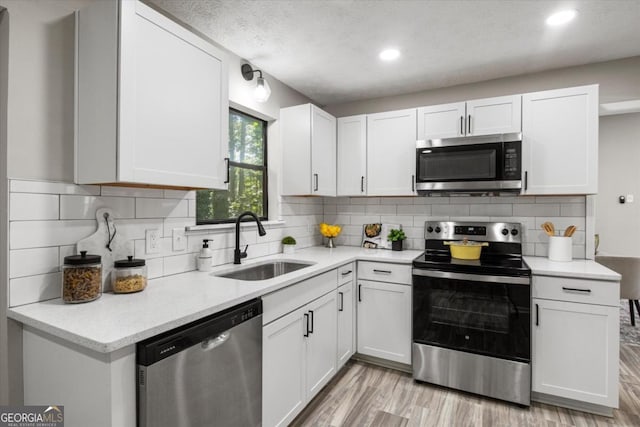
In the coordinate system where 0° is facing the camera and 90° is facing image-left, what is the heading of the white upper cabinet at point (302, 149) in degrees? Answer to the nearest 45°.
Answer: approximately 315°

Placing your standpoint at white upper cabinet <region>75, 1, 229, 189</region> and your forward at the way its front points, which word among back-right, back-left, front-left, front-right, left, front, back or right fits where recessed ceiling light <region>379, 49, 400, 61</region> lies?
front-left

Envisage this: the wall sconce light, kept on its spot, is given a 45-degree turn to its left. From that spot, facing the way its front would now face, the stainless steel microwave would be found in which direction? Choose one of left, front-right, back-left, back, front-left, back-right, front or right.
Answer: front

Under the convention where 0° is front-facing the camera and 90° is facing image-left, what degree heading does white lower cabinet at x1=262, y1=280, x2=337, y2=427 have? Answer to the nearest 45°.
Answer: approximately 315°

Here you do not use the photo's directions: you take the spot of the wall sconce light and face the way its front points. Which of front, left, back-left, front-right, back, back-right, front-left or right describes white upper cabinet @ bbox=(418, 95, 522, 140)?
front-left

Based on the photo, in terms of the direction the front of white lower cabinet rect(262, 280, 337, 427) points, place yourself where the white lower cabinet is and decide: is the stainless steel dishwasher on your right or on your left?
on your right

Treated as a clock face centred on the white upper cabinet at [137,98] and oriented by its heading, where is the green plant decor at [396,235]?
The green plant decor is roughly at 10 o'clock from the white upper cabinet.

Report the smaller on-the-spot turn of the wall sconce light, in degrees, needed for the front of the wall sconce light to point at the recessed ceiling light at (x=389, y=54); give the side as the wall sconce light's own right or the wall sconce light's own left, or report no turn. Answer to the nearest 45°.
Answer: approximately 45° to the wall sconce light's own left

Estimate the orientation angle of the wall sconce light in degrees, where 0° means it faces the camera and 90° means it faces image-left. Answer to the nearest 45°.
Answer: approximately 315°
